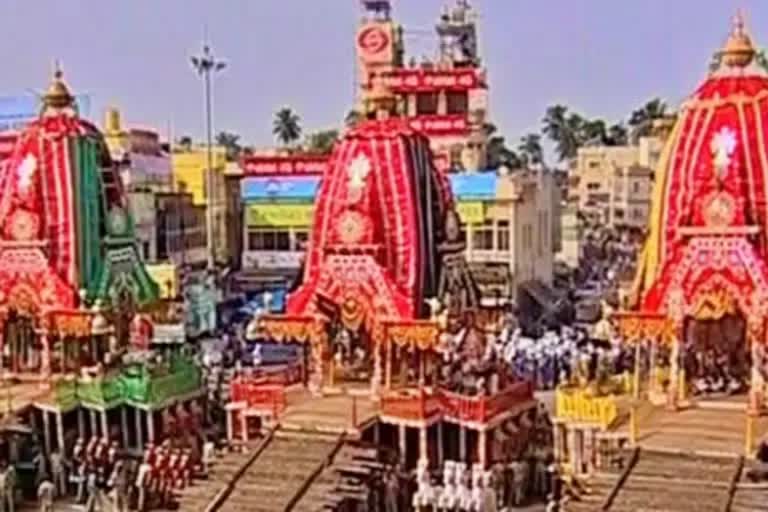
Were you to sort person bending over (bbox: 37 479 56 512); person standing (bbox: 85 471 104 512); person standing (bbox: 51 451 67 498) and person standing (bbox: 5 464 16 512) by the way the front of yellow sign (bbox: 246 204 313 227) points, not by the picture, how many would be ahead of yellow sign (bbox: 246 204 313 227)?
4

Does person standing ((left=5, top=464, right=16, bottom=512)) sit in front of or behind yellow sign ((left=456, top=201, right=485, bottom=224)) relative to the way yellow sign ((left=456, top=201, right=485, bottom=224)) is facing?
in front

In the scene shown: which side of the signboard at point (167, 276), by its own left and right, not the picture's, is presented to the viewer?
front

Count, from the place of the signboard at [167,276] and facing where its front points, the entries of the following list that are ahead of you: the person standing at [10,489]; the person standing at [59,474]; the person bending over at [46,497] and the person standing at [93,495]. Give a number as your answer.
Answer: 4

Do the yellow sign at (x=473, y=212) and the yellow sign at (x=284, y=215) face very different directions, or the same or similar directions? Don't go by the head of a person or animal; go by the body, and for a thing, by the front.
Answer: same or similar directions

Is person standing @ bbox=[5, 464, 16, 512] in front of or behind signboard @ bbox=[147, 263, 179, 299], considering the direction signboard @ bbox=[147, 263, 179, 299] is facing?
in front

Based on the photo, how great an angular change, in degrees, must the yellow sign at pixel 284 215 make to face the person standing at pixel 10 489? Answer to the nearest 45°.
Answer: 0° — it already faces them

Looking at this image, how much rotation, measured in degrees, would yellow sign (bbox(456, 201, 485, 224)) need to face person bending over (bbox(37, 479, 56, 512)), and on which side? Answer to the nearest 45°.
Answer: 0° — it already faces them

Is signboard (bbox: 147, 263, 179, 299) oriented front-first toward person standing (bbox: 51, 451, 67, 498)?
yes

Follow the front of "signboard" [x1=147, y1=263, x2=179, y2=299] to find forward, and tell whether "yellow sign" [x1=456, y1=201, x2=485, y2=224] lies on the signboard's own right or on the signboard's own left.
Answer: on the signboard's own left

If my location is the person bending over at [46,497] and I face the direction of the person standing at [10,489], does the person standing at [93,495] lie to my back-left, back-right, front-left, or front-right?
back-right

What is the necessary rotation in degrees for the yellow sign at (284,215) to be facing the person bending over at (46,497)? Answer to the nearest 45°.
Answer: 0° — it already faces them

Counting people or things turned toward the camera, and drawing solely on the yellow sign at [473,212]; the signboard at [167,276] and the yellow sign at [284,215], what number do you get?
3

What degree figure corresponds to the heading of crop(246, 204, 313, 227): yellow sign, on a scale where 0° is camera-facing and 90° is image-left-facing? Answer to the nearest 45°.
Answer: approximately 0°

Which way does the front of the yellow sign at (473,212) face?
toward the camera

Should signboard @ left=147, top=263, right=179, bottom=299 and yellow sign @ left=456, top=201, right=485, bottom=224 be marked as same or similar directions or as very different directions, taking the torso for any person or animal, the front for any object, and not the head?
same or similar directions
